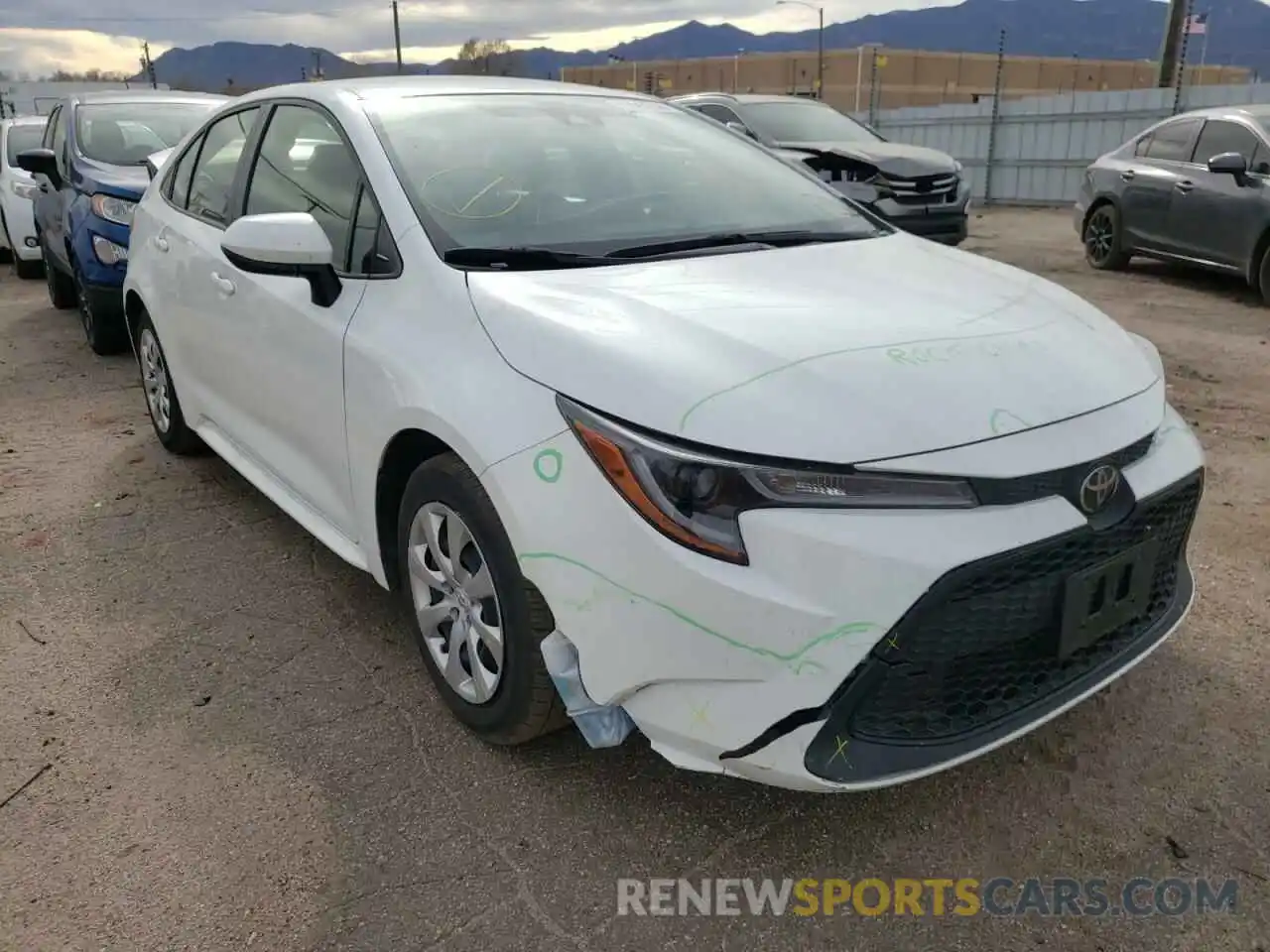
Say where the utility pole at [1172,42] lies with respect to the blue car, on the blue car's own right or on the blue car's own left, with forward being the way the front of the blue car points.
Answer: on the blue car's own left

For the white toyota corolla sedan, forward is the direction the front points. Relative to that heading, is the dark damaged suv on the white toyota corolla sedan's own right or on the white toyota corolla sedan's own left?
on the white toyota corolla sedan's own left

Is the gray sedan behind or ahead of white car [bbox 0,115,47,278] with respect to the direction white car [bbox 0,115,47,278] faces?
ahead

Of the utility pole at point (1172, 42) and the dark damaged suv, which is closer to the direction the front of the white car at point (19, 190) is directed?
the dark damaged suv

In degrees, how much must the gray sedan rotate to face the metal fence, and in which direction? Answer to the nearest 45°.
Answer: approximately 135° to its left

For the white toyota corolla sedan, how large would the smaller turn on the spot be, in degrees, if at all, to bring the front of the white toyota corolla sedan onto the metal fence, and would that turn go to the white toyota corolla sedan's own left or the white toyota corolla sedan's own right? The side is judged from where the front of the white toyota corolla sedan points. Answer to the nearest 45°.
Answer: approximately 135° to the white toyota corolla sedan's own left

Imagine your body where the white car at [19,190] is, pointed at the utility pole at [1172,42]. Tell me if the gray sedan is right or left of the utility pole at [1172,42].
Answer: right

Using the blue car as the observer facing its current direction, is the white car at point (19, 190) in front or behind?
behind

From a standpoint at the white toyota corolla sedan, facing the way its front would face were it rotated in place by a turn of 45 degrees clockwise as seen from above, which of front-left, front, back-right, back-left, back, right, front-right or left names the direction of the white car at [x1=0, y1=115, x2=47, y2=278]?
back-right

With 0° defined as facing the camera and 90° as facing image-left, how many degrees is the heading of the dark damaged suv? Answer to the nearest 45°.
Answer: approximately 315°

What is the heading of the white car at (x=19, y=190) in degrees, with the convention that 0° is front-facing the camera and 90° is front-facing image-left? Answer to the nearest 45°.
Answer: approximately 315°
